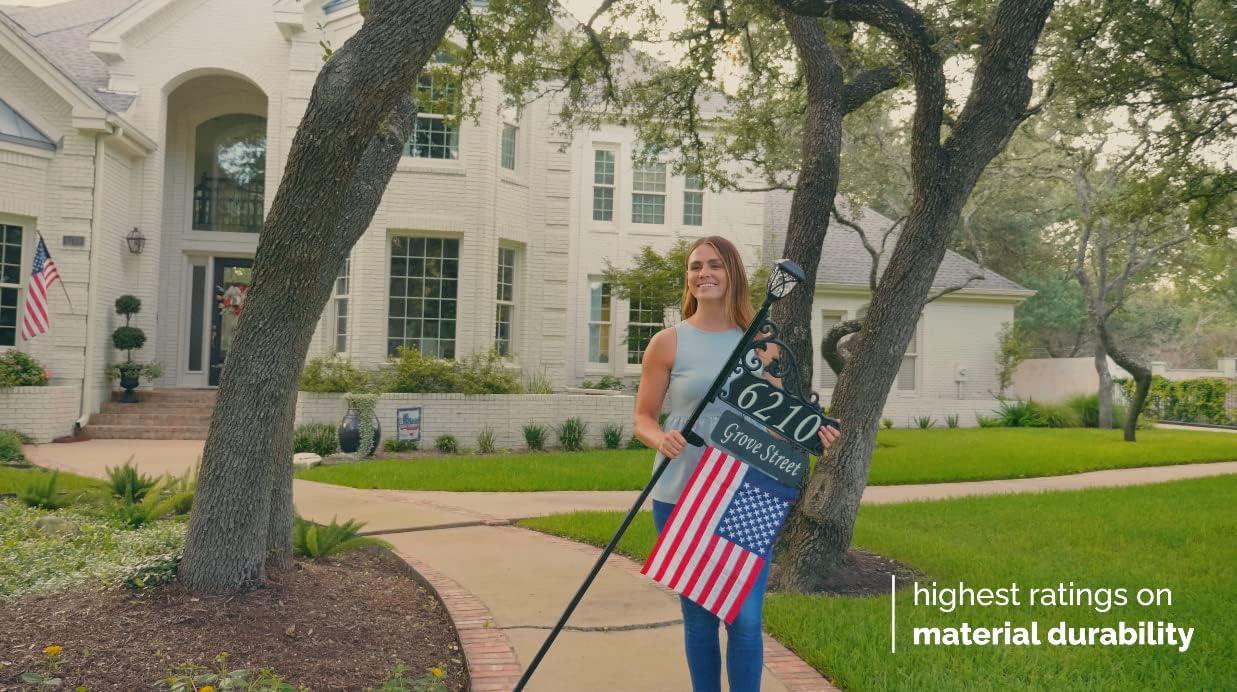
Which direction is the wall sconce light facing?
toward the camera

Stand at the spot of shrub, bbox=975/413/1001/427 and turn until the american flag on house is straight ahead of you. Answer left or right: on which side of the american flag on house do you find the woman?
left

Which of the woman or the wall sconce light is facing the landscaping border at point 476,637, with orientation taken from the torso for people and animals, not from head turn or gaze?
the wall sconce light

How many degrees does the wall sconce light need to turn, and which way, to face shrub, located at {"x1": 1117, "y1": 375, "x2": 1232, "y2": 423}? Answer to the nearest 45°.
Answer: approximately 90° to its left

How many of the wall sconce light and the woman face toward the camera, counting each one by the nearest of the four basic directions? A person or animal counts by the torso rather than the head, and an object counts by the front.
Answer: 2

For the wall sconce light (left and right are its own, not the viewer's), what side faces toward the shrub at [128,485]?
front

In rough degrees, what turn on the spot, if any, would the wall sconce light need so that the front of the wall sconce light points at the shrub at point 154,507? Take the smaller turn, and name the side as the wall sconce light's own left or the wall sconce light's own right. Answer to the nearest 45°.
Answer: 0° — it already faces it

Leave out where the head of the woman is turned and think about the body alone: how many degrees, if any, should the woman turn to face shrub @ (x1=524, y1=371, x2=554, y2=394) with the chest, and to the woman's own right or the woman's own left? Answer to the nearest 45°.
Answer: approximately 180°

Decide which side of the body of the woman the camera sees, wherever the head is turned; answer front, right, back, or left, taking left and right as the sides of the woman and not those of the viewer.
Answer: front

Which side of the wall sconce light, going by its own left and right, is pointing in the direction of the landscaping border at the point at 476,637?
front

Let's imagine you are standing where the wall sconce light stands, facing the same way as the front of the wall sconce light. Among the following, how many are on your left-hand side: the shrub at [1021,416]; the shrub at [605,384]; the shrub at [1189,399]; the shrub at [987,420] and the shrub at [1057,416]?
5

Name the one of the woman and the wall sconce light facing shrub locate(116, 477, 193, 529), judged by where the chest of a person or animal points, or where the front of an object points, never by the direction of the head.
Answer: the wall sconce light

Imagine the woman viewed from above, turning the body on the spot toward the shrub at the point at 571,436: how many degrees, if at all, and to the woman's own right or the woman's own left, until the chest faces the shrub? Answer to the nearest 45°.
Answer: approximately 180°

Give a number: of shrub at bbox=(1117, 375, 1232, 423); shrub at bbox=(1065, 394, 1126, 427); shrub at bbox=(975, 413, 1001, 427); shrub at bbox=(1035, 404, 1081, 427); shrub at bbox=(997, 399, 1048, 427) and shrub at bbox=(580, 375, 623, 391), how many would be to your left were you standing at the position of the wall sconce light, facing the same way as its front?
6
